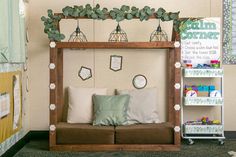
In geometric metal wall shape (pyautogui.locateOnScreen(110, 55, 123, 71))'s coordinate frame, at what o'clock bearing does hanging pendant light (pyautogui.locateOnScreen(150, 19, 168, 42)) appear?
The hanging pendant light is roughly at 9 o'clock from the geometric metal wall shape.

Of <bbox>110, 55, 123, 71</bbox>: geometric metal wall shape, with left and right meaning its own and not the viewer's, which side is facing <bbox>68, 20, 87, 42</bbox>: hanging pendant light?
right

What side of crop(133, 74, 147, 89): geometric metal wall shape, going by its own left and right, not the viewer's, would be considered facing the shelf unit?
left

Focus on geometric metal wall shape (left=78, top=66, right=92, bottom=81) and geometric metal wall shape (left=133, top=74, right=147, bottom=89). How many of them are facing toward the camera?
2

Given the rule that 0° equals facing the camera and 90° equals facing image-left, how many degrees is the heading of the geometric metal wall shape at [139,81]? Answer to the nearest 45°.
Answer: approximately 0°

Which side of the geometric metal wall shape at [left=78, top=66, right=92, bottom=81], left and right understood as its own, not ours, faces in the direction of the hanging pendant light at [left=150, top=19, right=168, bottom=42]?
left

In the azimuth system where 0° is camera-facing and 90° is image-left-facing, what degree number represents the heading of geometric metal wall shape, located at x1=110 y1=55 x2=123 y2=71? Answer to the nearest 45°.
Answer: approximately 0°
